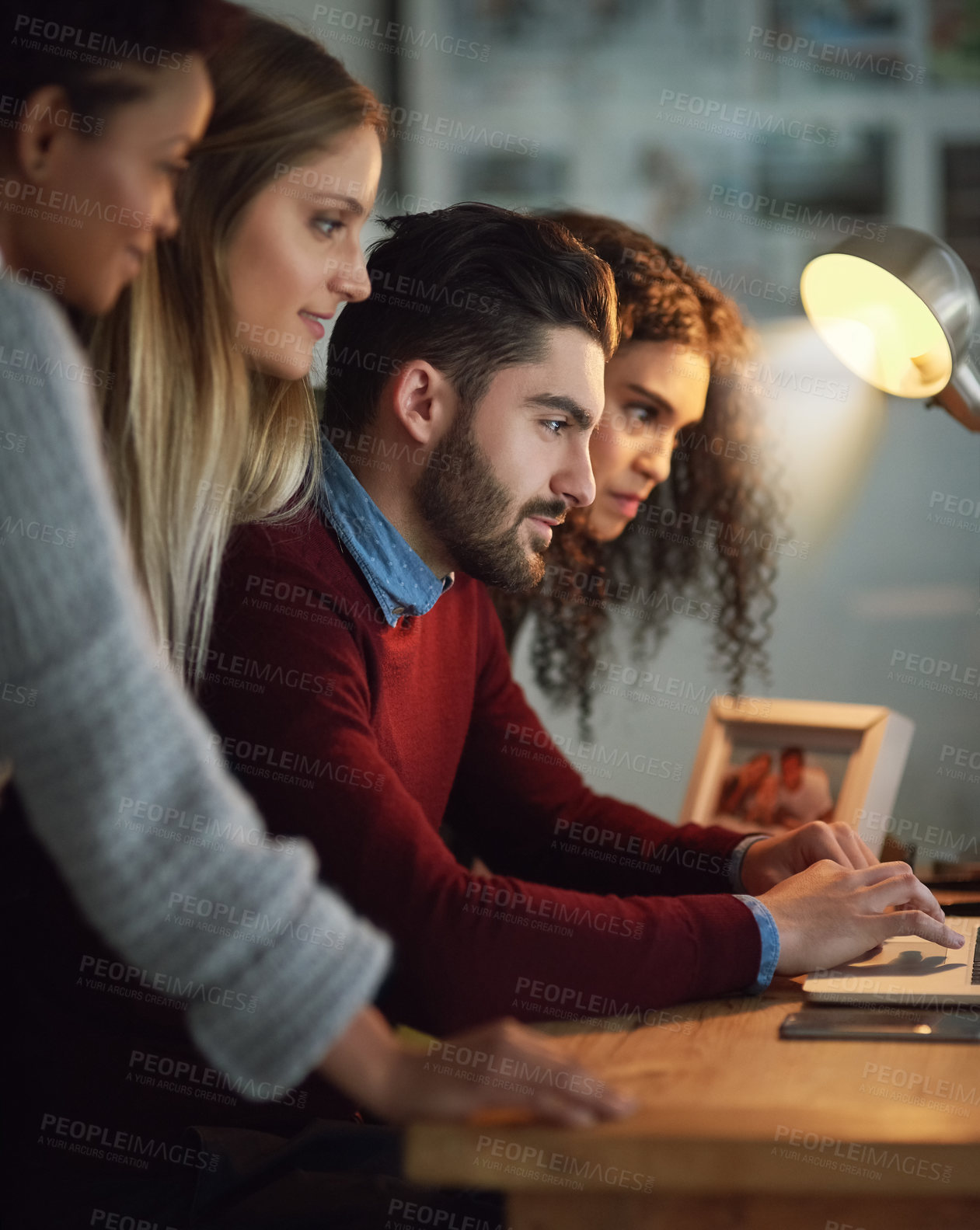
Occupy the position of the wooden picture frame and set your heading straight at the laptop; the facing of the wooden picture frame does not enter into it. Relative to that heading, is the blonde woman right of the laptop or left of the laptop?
right

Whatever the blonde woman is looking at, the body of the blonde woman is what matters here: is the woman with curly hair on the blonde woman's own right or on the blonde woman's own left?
on the blonde woman's own left

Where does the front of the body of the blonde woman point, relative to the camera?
to the viewer's right

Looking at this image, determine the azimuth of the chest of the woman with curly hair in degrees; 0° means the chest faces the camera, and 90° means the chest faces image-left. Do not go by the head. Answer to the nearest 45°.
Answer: approximately 315°

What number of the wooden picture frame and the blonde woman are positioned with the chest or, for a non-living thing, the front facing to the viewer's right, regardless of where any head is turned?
1

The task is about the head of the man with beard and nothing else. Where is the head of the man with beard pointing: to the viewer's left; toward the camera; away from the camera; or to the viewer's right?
to the viewer's right

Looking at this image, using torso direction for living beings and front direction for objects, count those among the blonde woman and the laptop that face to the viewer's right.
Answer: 1

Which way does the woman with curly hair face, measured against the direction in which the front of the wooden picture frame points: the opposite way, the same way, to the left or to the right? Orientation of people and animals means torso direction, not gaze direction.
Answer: to the left

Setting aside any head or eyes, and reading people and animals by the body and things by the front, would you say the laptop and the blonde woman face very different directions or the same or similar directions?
very different directions

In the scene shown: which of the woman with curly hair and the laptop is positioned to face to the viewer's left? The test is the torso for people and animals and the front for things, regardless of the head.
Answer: the laptop

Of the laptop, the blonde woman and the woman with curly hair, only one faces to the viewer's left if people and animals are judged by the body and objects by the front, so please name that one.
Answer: the laptop

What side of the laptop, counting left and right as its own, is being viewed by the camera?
left
